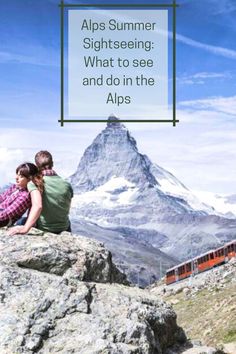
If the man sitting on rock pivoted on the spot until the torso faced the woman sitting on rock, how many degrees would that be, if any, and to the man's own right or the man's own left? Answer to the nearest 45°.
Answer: approximately 90° to the man's own left

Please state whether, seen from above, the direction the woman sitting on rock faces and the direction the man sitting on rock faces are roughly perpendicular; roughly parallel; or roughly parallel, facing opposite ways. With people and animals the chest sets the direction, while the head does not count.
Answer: roughly perpendicular

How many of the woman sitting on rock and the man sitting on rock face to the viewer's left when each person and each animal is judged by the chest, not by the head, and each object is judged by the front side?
1

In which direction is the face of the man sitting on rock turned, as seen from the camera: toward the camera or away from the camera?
away from the camera

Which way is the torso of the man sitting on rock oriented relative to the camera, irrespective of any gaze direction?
away from the camera

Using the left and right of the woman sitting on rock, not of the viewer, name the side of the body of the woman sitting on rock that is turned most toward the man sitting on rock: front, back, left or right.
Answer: back

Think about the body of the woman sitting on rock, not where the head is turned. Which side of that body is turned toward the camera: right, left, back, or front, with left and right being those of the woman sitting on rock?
left
